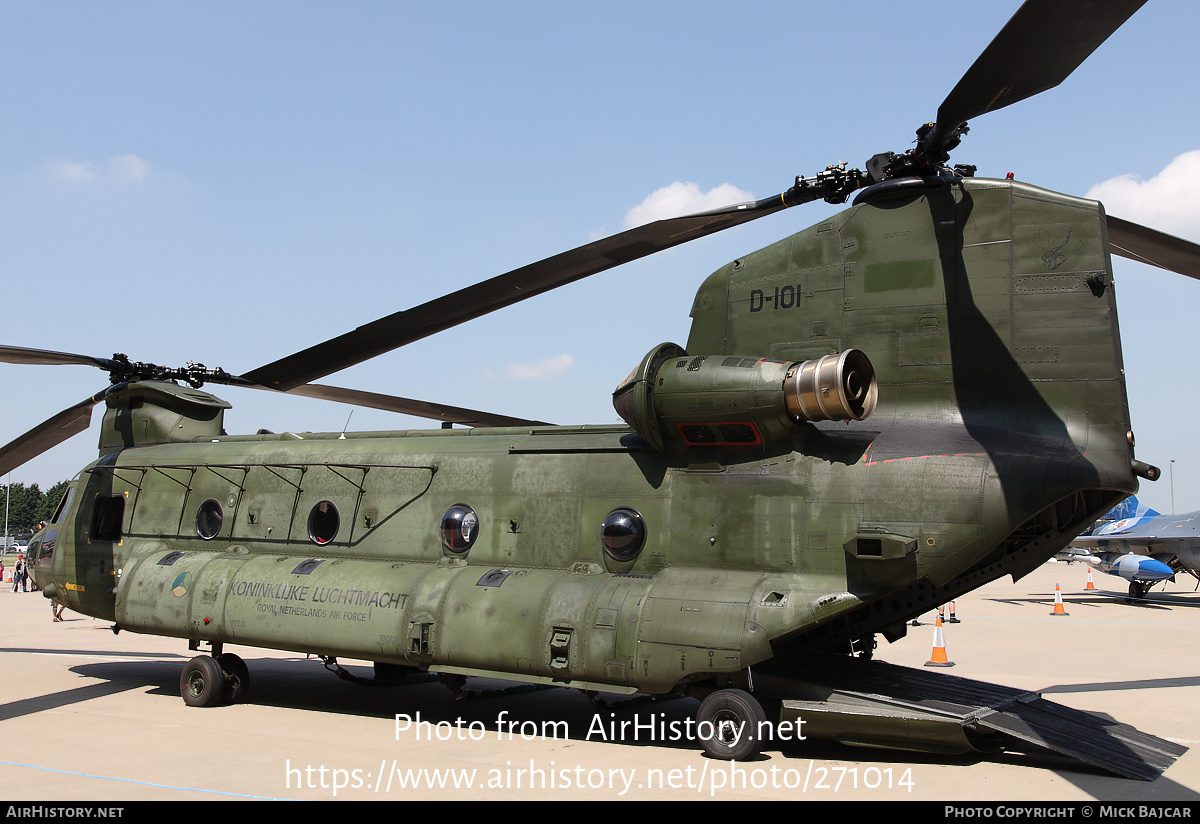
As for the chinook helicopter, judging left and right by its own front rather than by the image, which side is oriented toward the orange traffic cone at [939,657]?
right

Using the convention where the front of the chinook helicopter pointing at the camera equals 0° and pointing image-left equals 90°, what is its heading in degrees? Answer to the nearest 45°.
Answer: approximately 135°

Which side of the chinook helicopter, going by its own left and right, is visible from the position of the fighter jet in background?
right
